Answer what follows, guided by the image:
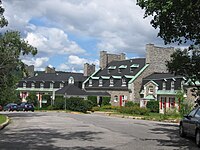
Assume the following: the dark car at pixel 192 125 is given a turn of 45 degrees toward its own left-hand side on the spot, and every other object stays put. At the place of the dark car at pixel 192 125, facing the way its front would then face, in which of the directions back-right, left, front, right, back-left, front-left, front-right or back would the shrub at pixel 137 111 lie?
right

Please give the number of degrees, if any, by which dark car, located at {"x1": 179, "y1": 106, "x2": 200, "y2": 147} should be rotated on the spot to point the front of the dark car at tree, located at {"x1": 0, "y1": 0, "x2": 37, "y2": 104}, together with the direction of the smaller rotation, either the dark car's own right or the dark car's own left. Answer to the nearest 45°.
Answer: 0° — it already faces it
